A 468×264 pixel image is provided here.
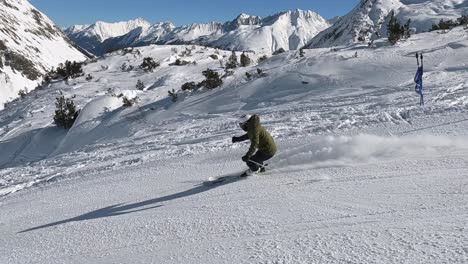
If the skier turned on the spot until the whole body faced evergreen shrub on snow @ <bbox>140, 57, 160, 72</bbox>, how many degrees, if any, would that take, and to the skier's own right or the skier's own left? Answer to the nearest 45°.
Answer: approximately 90° to the skier's own right

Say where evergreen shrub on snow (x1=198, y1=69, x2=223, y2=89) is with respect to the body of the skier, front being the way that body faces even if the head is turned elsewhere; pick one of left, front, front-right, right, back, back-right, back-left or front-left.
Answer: right

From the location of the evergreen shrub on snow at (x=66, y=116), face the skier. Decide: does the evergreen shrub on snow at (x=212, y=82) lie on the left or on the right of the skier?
left

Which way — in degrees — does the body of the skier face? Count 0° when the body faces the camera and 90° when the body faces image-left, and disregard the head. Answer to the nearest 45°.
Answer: approximately 90°

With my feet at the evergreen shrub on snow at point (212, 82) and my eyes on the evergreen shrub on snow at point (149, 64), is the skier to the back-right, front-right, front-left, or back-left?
back-left

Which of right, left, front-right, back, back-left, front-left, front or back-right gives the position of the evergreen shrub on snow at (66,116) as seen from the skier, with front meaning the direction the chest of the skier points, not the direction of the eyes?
front-right
